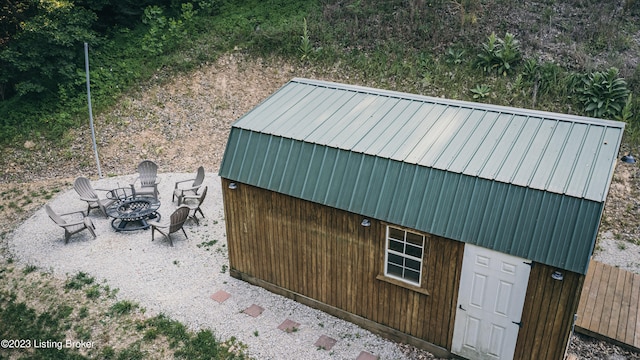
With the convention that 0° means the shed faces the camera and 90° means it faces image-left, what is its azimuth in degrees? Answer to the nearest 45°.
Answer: approximately 45°

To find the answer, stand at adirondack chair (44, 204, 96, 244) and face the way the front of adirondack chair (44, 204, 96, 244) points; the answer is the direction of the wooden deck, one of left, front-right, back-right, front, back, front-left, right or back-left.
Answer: front-right

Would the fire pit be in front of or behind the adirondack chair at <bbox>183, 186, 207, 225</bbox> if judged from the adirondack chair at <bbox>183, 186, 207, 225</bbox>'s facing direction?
in front

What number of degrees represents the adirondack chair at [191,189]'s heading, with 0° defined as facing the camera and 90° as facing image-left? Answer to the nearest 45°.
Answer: approximately 45°

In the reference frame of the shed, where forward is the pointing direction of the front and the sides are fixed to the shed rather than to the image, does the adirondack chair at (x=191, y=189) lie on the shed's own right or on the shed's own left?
on the shed's own right

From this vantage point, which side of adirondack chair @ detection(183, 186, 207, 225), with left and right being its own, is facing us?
left

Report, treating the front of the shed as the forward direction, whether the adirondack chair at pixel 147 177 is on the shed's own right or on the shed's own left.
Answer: on the shed's own right

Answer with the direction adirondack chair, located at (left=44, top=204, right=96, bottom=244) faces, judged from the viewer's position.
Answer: facing to the right of the viewer

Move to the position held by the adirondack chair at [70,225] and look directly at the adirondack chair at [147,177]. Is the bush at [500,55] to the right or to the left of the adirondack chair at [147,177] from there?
right

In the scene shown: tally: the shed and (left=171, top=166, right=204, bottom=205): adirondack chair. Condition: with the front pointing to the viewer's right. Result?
0

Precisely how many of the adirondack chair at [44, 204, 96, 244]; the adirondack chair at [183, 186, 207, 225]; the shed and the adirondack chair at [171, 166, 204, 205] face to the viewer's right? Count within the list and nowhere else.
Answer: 1

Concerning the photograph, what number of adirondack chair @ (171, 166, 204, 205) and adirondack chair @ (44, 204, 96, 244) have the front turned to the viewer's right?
1

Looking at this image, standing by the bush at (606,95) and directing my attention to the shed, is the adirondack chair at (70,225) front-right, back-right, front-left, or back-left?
front-right

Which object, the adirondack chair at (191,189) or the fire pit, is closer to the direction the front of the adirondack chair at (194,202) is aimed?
the fire pit

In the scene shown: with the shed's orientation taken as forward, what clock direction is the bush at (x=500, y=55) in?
The bush is roughly at 5 o'clock from the shed.

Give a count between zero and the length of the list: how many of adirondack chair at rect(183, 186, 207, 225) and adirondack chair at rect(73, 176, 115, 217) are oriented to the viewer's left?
1
